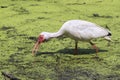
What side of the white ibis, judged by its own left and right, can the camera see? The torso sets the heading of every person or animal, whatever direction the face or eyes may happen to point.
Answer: left
